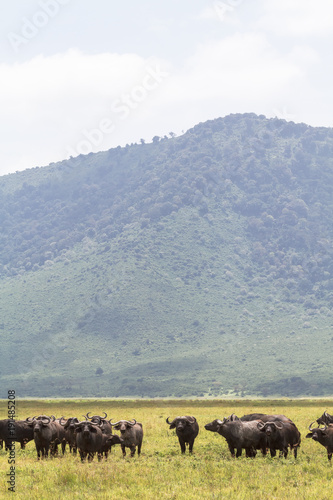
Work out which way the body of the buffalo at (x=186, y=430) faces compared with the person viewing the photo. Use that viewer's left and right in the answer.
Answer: facing the viewer and to the left of the viewer

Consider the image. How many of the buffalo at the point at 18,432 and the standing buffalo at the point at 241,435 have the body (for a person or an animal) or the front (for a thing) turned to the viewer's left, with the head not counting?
1

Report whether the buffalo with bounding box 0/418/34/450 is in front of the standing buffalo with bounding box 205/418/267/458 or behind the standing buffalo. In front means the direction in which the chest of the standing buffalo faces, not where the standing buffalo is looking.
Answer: in front

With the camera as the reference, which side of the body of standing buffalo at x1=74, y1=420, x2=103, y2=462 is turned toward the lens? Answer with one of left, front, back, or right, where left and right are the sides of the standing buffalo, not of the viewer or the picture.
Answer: front

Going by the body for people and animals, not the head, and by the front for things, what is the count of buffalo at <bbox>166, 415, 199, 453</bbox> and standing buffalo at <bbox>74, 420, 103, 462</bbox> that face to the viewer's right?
0

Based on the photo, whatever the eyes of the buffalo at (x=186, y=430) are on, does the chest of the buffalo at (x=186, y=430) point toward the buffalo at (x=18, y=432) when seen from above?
no

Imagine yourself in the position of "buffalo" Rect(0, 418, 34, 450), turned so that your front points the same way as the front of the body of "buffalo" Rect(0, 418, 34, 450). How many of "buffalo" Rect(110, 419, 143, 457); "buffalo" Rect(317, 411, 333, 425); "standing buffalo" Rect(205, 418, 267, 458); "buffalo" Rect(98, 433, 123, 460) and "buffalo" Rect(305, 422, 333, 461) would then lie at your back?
0

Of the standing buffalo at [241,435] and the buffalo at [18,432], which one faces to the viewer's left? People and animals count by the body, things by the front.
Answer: the standing buffalo

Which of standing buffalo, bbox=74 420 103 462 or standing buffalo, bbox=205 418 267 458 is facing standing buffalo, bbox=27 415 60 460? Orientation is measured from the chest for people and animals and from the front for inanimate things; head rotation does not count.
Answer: standing buffalo, bbox=205 418 267 458

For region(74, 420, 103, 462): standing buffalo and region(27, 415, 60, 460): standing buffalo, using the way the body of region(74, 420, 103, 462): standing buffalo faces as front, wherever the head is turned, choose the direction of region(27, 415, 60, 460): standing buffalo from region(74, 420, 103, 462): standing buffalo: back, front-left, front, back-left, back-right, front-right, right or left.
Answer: back-right
